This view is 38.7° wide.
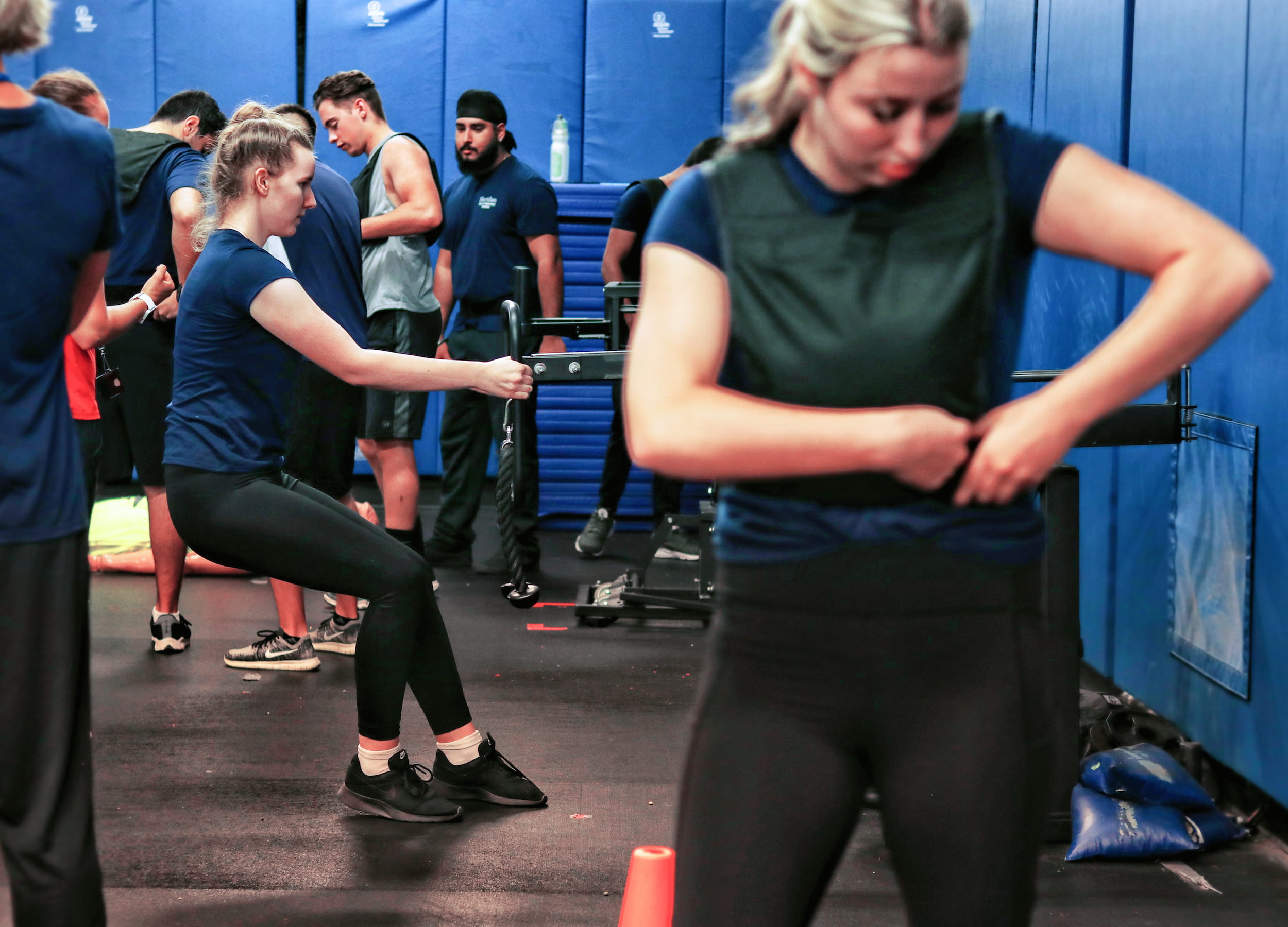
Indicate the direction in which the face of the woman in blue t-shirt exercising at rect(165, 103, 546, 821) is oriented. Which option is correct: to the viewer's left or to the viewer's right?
to the viewer's right

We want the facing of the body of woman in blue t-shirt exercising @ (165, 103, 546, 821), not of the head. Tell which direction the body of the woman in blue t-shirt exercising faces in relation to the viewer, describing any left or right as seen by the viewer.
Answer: facing to the right of the viewer

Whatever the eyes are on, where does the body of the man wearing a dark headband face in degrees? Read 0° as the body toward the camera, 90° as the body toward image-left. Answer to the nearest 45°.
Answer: approximately 45°

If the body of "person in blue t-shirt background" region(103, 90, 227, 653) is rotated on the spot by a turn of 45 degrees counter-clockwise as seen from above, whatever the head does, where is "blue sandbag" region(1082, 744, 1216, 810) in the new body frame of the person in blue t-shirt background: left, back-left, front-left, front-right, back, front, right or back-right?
back-right

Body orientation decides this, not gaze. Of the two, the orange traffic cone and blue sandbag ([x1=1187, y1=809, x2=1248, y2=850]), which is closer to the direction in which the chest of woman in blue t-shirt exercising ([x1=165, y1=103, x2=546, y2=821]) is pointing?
the blue sandbag

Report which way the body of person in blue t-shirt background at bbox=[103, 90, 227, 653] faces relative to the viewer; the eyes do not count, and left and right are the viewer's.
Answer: facing away from the viewer and to the right of the viewer

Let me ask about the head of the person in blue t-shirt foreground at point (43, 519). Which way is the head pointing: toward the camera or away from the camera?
away from the camera

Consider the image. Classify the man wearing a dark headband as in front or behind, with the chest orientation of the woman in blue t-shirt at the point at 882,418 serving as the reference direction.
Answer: behind

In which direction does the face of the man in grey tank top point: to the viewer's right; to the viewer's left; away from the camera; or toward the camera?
to the viewer's left

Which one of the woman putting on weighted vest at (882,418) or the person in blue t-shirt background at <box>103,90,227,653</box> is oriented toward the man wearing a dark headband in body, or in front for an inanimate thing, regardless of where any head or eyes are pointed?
the person in blue t-shirt background

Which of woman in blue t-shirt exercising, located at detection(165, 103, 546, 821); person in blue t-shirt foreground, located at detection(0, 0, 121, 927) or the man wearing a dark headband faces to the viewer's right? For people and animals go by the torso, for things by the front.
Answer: the woman in blue t-shirt exercising

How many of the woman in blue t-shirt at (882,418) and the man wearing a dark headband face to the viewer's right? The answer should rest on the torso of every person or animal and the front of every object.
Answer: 0

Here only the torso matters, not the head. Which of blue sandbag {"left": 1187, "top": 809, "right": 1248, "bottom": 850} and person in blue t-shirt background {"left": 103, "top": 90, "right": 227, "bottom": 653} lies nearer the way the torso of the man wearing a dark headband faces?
the person in blue t-shirt background

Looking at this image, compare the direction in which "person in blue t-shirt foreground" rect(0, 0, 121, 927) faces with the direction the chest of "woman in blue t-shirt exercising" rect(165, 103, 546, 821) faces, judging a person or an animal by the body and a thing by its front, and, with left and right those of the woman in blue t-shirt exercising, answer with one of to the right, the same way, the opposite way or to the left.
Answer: to the left

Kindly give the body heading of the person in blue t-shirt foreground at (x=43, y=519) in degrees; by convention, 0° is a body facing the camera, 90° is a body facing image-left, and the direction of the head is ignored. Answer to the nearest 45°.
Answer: approximately 180°
